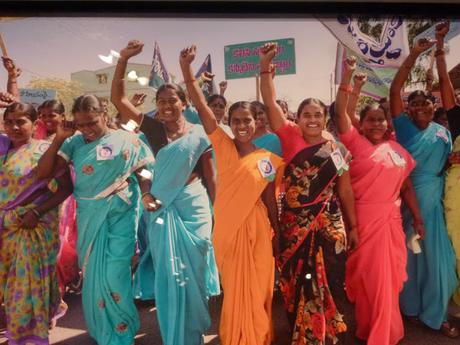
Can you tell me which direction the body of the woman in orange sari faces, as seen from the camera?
toward the camera

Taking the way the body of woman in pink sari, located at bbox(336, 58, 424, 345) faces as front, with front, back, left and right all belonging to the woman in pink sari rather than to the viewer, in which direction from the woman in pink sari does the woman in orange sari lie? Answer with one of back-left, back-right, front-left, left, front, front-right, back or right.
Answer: front-right

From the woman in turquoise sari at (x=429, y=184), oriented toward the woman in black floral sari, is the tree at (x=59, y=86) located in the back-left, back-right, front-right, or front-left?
front-right

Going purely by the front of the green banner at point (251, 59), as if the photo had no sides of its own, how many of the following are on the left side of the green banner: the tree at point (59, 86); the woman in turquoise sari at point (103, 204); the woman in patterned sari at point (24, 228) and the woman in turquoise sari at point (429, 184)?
1

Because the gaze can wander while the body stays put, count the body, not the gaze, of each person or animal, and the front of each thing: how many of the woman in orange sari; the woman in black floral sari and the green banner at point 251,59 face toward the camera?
3

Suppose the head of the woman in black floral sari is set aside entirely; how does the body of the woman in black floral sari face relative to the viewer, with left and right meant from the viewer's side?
facing the viewer

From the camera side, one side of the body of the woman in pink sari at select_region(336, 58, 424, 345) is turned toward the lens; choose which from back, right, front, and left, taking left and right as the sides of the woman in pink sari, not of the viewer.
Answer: front

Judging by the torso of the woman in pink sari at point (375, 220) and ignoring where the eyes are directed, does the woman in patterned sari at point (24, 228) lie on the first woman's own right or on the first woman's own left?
on the first woman's own right

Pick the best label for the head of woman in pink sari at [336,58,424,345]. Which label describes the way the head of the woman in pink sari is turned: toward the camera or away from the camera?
toward the camera
